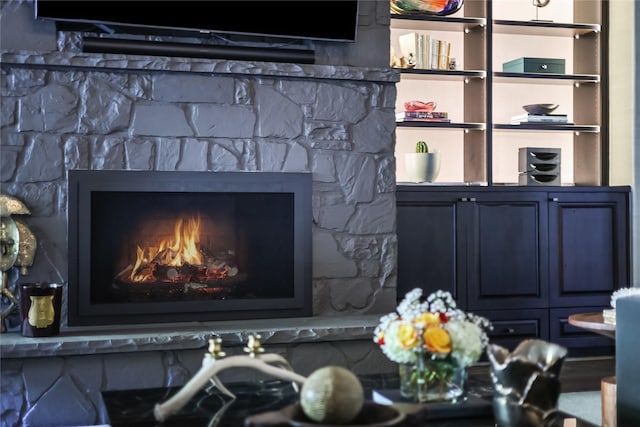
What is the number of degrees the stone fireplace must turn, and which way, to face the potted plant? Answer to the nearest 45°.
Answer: approximately 135° to its left

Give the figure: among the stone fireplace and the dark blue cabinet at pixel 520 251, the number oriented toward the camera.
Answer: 2

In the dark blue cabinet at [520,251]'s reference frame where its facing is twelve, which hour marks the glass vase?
The glass vase is roughly at 12 o'clock from the dark blue cabinet.

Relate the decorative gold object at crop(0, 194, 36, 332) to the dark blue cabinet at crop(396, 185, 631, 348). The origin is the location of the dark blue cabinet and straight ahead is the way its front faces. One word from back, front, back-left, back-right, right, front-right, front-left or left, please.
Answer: front-right

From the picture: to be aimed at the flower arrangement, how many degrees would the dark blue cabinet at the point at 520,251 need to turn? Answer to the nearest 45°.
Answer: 0° — it already faces it

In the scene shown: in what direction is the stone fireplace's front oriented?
toward the camera

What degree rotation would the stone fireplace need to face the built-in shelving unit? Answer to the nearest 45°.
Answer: approximately 135° to its left

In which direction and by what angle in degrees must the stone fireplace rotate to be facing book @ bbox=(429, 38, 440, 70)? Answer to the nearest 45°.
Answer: approximately 135° to its left

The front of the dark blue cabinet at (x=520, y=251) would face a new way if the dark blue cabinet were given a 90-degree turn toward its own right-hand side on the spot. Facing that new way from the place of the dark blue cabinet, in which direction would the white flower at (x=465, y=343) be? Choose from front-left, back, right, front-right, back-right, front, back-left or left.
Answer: left

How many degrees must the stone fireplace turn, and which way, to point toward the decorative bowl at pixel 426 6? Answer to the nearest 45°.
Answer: approximately 135° to its left

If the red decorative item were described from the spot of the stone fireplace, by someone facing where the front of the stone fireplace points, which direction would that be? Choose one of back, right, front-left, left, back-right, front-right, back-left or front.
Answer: back-left

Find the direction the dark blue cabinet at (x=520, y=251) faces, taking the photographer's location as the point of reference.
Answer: facing the viewer

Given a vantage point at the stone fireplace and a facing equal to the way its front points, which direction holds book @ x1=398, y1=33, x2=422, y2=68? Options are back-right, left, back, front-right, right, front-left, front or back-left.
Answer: back-left
